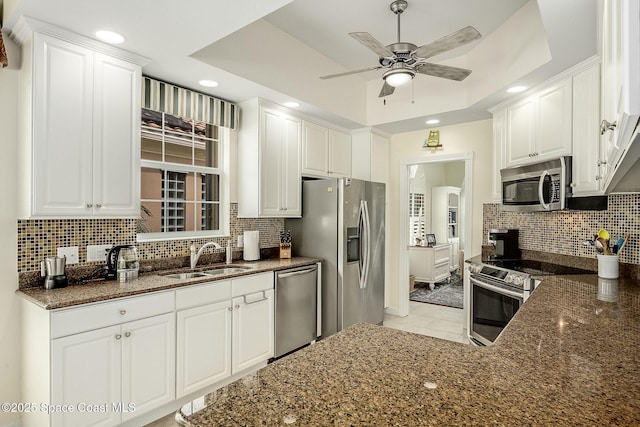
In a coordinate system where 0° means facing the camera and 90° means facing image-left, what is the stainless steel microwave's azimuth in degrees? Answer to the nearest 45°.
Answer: approximately 45°

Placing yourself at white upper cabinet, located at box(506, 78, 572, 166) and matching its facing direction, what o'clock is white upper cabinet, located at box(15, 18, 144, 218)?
white upper cabinet, located at box(15, 18, 144, 218) is roughly at 12 o'clock from white upper cabinet, located at box(506, 78, 572, 166).

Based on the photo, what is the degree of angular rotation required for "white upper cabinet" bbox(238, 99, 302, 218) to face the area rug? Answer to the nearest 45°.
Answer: approximately 90° to its left

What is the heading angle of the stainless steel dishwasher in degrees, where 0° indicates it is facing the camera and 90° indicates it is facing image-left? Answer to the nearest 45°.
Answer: approximately 315°

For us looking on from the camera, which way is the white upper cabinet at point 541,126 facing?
facing the viewer and to the left of the viewer

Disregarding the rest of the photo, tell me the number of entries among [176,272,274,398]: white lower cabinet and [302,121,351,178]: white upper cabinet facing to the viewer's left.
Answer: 0

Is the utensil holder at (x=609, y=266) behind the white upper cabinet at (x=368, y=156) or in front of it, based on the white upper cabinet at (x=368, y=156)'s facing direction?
in front

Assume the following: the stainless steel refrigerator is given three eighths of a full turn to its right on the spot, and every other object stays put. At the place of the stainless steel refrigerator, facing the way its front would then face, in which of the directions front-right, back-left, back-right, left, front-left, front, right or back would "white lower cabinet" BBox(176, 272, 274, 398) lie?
front-left

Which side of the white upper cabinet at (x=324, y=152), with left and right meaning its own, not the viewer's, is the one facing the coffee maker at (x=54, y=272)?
right

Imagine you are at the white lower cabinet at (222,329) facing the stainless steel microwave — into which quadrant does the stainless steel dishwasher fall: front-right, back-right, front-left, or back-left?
front-left

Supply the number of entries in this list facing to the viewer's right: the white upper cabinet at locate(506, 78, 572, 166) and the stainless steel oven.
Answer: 0

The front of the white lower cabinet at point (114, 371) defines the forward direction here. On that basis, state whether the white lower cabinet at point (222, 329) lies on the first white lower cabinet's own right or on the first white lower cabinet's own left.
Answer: on the first white lower cabinet's own left

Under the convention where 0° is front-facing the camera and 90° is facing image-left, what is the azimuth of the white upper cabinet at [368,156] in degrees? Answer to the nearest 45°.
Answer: approximately 315°
